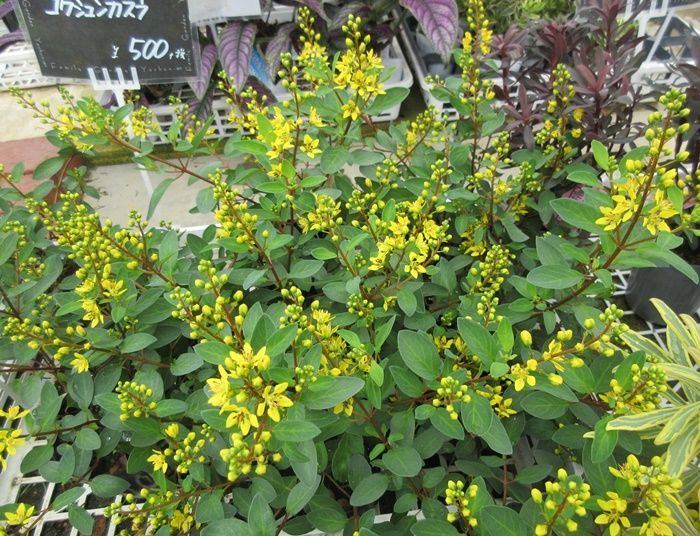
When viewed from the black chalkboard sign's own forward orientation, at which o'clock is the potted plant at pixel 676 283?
The potted plant is roughly at 10 o'clock from the black chalkboard sign.

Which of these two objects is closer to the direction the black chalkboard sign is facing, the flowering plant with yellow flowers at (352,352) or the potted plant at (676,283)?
the flowering plant with yellow flowers

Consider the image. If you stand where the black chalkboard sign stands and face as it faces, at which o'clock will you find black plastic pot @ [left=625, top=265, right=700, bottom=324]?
The black plastic pot is roughly at 10 o'clock from the black chalkboard sign.

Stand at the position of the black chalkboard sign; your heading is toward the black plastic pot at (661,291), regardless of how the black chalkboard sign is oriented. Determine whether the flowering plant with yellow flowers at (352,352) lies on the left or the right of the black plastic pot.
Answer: right

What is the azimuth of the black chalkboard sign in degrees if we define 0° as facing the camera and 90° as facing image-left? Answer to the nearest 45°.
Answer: approximately 0°

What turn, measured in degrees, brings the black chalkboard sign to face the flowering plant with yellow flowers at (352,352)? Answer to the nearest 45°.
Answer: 0° — it already faces it
